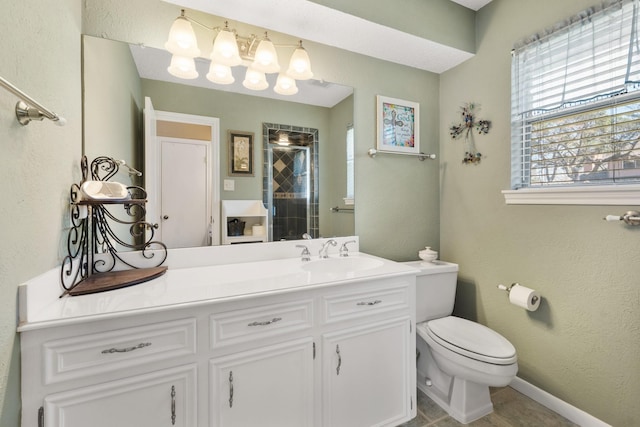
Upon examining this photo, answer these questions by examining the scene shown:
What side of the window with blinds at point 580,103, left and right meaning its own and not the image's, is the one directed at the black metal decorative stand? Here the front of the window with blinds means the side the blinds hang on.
front

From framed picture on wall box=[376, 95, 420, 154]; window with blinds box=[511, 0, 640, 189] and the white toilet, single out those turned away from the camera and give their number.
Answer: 0

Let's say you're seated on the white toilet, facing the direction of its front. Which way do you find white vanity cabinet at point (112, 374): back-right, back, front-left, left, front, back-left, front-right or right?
right

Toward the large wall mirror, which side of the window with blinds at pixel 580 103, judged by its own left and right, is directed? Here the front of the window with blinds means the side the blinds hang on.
front

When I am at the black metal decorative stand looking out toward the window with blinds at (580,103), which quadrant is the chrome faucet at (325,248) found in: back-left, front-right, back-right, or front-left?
front-left

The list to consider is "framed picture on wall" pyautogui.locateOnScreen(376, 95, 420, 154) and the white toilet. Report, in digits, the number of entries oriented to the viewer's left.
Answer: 0

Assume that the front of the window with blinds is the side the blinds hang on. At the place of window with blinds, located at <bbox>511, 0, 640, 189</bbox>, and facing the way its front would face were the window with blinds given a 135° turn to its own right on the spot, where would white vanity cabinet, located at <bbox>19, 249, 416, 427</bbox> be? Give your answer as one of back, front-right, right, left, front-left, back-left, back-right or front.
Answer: back-left

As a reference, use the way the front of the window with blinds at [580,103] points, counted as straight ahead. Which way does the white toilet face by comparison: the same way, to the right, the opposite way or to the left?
to the left

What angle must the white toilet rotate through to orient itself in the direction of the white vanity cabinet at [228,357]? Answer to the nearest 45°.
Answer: approximately 90° to its right

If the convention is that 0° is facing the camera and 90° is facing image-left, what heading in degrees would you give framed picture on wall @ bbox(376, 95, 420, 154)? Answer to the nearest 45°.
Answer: approximately 315°

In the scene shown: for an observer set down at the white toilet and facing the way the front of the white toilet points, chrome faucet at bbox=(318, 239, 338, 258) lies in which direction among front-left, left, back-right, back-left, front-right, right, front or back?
back-right

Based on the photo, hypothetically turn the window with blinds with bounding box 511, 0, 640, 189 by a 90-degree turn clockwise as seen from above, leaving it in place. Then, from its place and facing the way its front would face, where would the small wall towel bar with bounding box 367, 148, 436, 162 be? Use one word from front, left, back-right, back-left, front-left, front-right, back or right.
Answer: front-left
